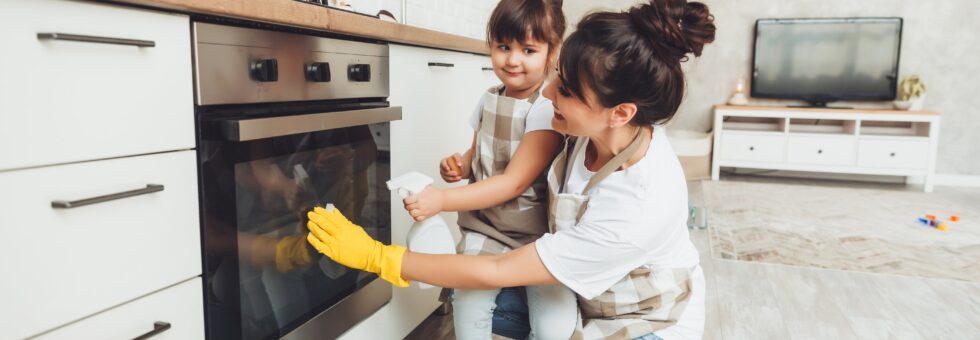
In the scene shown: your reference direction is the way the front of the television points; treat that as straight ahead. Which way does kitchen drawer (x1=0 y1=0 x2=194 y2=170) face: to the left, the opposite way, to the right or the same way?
to the left

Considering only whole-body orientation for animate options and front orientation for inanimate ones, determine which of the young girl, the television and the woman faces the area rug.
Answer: the television

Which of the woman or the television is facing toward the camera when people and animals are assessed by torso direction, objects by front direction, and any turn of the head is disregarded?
the television

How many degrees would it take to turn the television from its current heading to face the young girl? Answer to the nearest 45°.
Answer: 0° — it already faces them

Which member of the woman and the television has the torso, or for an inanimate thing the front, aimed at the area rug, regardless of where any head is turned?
the television

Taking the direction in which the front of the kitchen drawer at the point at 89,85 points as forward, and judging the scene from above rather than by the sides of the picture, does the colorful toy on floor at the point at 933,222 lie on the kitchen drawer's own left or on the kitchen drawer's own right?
on the kitchen drawer's own left

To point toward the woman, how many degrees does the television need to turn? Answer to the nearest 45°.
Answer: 0° — it already faces them

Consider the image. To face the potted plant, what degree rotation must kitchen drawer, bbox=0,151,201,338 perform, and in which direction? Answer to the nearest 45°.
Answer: approximately 45° to its left

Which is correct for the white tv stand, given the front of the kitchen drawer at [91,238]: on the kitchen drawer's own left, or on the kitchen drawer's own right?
on the kitchen drawer's own left

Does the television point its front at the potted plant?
no

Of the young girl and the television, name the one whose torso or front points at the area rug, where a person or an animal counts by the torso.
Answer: the television

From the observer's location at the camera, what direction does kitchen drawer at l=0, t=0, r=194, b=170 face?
facing the viewer and to the right of the viewer

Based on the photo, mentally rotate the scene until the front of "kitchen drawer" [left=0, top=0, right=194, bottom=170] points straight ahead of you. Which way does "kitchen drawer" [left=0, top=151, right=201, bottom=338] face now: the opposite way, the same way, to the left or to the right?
the same way

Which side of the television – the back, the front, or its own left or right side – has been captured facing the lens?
front

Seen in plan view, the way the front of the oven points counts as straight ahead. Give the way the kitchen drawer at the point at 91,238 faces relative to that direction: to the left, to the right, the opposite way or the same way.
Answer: the same way

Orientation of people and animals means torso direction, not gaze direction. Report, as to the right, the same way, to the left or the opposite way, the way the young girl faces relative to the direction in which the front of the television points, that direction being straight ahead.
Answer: the same way

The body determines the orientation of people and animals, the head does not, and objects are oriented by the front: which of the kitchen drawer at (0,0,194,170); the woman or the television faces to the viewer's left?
the woman

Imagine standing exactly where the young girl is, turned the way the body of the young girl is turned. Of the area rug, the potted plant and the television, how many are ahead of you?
0

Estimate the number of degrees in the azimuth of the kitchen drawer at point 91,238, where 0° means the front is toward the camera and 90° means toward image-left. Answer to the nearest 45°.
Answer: approximately 315°

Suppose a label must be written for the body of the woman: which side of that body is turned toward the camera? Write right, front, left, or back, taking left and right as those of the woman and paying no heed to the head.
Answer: left

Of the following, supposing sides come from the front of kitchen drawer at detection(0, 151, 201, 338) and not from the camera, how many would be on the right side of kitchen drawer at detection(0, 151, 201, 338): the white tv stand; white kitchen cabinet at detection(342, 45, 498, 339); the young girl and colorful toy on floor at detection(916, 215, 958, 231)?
0
